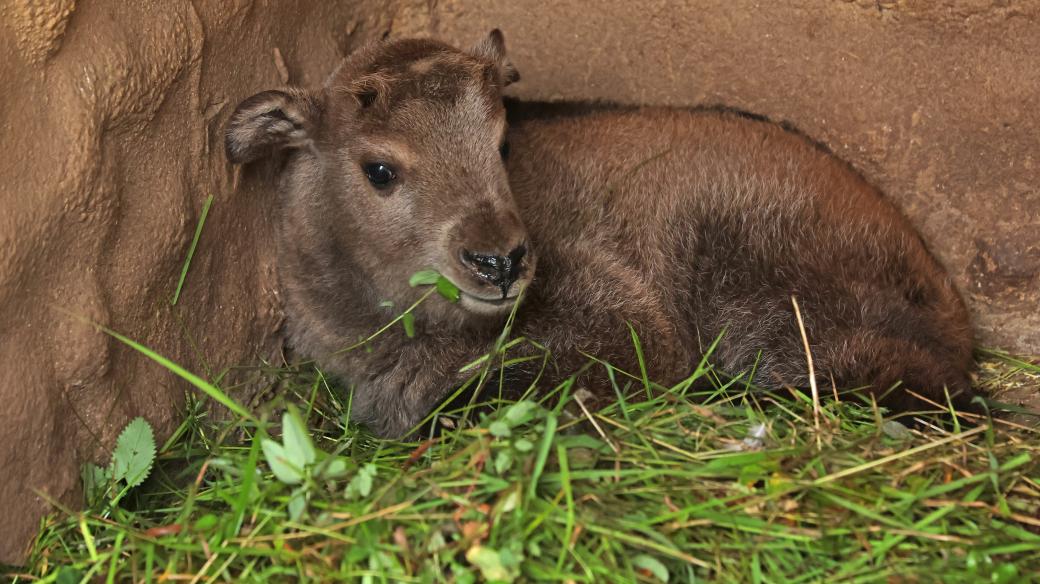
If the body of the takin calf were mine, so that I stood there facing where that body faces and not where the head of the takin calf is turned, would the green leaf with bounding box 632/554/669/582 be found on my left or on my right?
on my left

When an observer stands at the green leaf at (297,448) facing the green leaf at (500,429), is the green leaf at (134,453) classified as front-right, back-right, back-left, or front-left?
back-left

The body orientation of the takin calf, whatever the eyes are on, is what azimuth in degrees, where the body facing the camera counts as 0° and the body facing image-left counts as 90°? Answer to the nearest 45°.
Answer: approximately 90°

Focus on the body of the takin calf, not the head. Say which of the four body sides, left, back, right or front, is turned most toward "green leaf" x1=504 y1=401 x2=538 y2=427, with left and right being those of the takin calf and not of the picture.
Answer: left

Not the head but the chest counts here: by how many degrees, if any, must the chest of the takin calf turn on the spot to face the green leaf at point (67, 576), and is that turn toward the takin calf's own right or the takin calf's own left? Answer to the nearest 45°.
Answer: approximately 45° to the takin calf's own left

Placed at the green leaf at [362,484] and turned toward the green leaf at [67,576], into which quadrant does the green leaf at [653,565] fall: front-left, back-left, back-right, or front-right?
back-left

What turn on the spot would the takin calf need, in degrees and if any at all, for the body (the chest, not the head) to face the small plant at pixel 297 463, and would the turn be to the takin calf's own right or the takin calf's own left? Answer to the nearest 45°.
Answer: approximately 45° to the takin calf's own left
